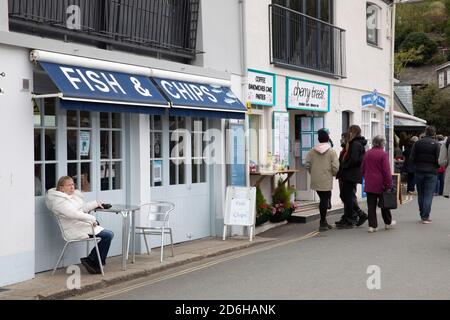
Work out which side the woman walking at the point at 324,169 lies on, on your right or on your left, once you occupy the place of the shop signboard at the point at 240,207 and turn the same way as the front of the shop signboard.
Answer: on your left

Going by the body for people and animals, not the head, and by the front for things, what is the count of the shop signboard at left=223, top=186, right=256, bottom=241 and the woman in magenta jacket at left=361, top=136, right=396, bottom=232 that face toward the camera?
1

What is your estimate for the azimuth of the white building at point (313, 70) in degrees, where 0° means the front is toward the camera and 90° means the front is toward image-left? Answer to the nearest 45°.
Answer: approximately 315°

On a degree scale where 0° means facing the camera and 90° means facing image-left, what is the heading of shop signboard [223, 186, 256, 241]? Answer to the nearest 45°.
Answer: approximately 0°

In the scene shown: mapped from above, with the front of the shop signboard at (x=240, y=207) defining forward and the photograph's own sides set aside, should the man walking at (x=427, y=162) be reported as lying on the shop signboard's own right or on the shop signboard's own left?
on the shop signboard's own left

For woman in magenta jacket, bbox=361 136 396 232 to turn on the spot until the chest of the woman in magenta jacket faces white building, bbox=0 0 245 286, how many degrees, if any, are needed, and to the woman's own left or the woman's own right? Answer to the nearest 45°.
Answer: approximately 180°

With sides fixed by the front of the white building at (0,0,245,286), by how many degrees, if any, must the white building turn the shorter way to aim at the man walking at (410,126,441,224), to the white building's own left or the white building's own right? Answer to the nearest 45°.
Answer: approximately 45° to the white building's own left

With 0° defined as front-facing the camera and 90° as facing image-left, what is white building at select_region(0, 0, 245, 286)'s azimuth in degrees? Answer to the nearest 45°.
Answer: approximately 315°

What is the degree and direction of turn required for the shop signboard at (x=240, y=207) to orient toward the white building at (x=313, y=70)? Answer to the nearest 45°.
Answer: approximately 180°

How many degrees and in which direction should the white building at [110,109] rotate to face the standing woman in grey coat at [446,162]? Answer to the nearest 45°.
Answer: approximately 45° to its left

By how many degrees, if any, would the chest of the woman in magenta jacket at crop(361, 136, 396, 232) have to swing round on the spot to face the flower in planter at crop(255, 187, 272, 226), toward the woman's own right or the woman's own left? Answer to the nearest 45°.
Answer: approximately 135° to the woman's own left

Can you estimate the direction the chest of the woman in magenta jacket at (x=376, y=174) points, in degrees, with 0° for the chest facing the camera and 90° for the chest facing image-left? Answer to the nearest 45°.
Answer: approximately 225°
